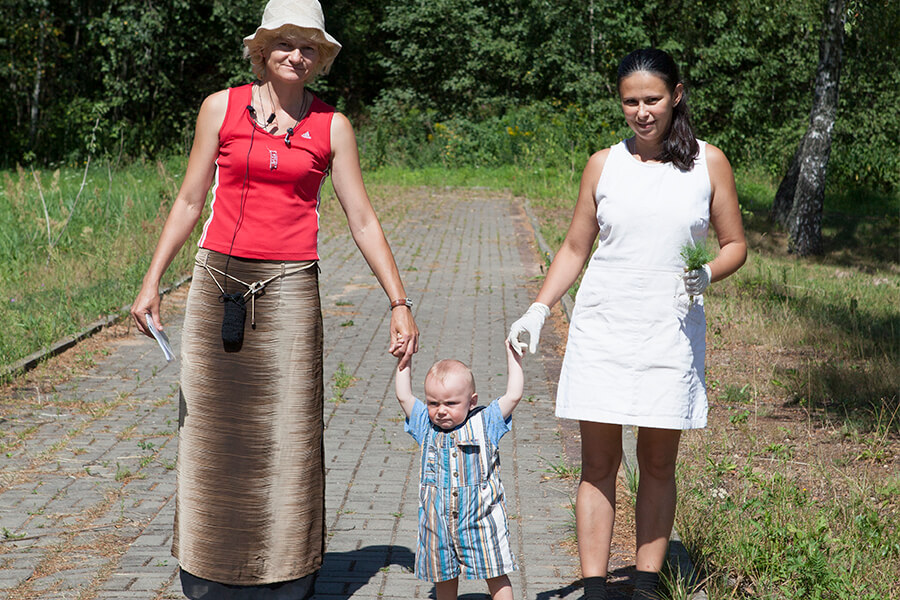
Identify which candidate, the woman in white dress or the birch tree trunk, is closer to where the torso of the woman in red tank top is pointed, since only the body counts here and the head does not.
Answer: the woman in white dress

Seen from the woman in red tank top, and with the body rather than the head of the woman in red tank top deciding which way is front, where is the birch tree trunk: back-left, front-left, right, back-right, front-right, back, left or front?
back-left

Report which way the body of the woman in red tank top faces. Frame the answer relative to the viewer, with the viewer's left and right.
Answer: facing the viewer

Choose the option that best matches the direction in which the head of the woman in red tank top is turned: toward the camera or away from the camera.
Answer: toward the camera

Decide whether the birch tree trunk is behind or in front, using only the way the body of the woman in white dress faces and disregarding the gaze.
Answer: behind

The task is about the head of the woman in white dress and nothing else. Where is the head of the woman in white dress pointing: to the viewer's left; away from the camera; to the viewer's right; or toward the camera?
toward the camera

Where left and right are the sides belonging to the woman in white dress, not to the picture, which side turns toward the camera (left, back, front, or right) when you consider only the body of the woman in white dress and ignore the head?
front

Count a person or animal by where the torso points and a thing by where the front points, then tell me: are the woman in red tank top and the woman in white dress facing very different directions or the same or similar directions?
same or similar directions

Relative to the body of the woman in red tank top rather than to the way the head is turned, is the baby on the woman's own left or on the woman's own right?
on the woman's own left

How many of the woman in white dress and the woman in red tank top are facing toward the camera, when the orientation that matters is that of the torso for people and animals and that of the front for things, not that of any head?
2

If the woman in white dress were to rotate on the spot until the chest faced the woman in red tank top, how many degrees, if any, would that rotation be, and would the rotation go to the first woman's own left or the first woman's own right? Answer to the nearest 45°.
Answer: approximately 90° to the first woman's own right

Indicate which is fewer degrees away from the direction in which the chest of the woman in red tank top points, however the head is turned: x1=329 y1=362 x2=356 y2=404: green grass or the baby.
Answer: the baby
